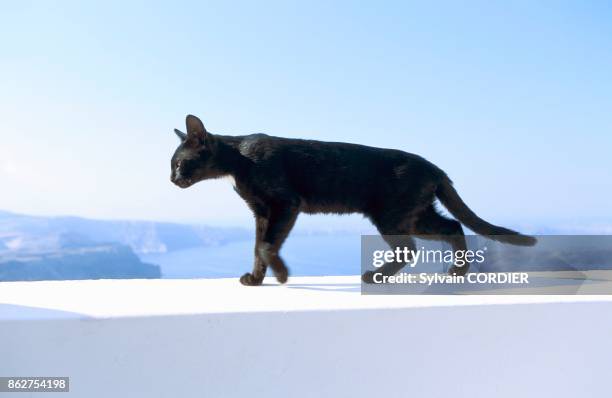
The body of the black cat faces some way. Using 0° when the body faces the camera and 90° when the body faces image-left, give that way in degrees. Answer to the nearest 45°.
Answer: approximately 90°
